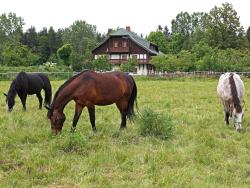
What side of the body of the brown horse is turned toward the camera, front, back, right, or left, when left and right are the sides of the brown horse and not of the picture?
left

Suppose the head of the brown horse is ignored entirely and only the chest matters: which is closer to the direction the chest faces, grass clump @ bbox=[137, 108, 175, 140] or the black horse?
the black horse

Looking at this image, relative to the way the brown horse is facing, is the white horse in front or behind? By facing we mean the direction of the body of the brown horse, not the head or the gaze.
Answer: behind

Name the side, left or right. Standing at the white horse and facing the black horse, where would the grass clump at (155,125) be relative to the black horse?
left

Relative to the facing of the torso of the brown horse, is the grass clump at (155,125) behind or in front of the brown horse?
behind
